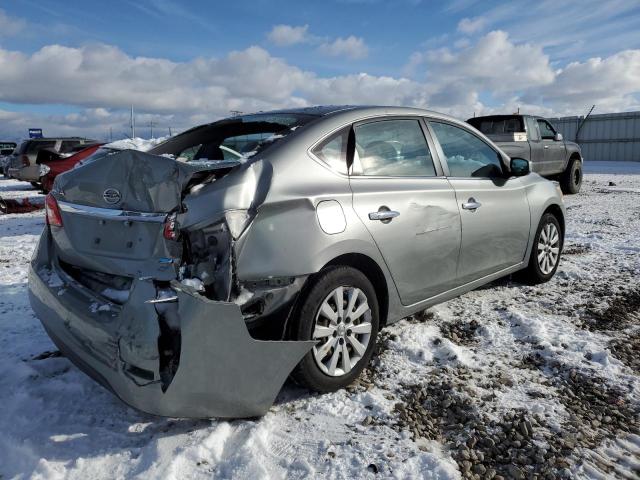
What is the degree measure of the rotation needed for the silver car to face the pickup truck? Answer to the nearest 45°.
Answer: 0° — it already faces it

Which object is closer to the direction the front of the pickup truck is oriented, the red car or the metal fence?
the metal fence

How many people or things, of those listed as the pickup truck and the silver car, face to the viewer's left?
0

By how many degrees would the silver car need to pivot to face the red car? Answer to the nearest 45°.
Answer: approximately 90° to its left

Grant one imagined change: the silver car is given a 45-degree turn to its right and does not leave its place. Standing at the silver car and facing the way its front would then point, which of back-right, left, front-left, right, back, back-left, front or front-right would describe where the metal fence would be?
front-left

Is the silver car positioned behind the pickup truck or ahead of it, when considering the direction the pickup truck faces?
behind

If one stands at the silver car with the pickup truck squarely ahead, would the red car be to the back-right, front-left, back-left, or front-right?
front-left

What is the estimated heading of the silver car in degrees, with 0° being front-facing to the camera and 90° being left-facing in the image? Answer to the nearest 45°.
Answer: approximately 225°

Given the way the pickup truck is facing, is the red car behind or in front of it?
behind

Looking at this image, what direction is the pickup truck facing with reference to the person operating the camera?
facing away from the viewer and to the right of the viewer
